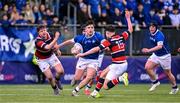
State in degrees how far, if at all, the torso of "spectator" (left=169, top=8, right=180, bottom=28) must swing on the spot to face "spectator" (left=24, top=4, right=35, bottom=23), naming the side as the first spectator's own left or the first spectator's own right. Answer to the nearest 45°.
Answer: approximately 45° to the first spectator's own right

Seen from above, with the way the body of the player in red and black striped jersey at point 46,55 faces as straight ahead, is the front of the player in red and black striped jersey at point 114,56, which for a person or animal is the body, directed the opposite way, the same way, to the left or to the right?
the opposite way

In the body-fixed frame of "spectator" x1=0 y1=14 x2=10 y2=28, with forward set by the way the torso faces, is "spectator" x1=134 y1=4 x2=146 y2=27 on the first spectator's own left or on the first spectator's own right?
on the first spectator's own left

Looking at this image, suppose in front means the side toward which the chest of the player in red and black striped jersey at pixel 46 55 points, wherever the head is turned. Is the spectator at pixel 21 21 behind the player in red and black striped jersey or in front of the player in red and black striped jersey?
behind

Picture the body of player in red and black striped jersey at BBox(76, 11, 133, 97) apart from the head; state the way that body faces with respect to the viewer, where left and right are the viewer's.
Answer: facing away from the viewer and to the left of the viewer
